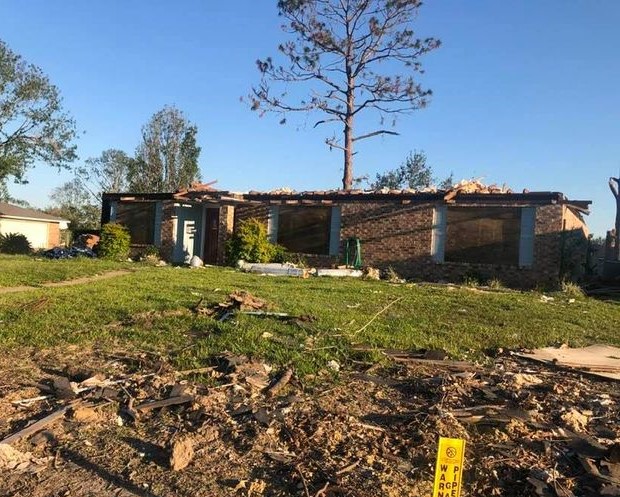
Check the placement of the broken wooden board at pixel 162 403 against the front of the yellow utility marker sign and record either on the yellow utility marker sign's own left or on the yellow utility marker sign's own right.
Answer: on the yellow utility marker sign's own right

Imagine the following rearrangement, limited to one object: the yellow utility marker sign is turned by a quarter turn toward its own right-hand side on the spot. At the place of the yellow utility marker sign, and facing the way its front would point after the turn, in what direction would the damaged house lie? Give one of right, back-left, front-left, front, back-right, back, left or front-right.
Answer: right

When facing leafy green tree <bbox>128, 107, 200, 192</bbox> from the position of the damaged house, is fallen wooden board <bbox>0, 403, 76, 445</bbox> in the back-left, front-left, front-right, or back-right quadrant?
back-left

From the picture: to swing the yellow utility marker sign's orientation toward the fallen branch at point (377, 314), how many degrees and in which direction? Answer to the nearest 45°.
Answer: approximately 180°

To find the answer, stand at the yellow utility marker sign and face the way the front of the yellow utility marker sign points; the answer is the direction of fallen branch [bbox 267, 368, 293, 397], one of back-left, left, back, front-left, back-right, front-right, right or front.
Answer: back-right

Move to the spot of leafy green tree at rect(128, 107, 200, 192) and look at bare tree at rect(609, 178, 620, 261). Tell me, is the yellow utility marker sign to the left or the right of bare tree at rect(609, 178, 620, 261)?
right

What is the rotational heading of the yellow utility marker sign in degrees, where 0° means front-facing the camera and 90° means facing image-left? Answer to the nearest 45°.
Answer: approximately 0°

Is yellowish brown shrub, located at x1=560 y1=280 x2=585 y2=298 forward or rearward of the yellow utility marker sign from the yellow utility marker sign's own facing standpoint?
rearward

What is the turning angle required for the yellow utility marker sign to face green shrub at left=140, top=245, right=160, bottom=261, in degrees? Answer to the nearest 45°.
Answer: approximately 135° to its right

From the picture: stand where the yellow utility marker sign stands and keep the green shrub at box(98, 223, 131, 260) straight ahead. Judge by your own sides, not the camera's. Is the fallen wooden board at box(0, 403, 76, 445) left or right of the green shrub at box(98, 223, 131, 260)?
left

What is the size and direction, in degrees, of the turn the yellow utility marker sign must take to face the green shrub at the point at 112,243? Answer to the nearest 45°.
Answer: approximately 135° to its right

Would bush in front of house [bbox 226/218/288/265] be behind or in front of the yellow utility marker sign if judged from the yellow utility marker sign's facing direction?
behind
